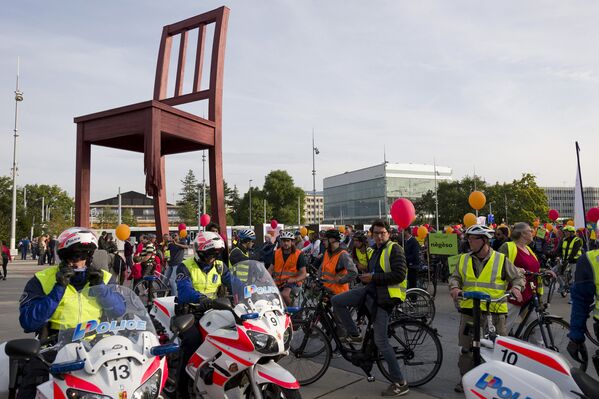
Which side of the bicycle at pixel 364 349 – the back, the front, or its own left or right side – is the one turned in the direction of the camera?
left

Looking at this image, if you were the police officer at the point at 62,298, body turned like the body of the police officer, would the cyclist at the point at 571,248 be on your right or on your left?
on your left

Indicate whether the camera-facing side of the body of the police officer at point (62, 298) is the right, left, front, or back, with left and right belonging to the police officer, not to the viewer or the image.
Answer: front

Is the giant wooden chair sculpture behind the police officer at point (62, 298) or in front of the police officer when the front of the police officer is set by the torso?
behind

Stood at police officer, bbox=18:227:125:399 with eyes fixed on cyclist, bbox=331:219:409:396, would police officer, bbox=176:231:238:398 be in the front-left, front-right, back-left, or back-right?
front-left

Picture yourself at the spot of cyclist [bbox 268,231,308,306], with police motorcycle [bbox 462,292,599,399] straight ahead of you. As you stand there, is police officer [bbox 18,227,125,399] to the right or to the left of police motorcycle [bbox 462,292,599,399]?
right

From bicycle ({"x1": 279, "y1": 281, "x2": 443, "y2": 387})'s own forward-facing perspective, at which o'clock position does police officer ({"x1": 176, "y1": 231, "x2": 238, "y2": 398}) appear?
The police officer is roughly at 11 o'clock from the bicycle.

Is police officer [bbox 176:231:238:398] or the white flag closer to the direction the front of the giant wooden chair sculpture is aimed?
the police officer
